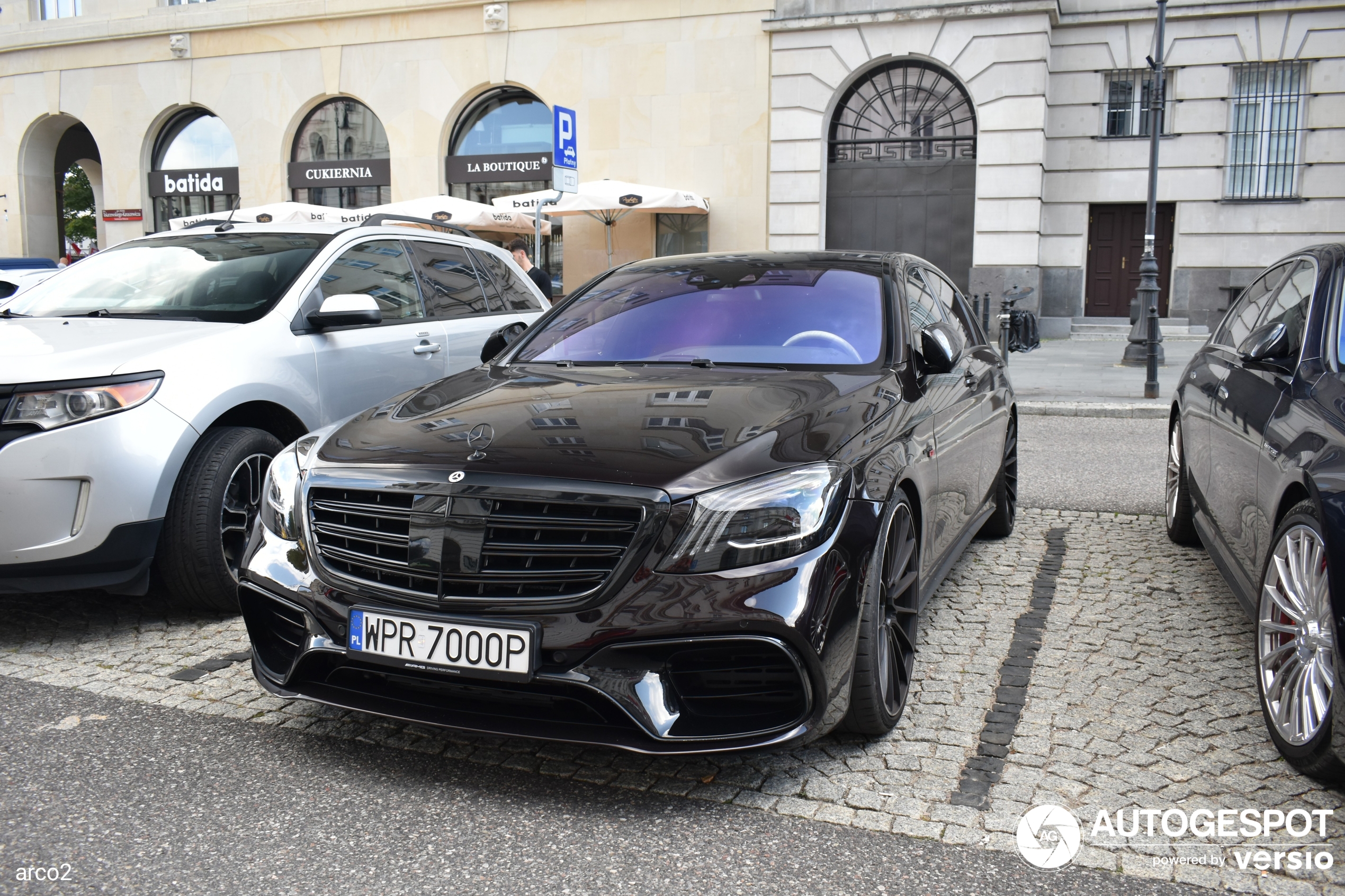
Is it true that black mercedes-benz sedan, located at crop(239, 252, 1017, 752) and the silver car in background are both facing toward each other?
no

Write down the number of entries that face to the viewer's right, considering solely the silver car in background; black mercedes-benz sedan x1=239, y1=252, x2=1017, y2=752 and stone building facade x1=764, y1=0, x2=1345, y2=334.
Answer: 0

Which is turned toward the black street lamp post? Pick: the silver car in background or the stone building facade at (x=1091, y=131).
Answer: the stone building facade

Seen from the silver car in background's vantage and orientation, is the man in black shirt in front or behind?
behind

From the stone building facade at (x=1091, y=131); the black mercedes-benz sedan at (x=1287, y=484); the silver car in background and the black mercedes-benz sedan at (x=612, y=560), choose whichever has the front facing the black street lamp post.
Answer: the stone building facade

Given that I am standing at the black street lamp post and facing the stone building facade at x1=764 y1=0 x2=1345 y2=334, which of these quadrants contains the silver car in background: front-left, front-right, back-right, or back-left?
back-left

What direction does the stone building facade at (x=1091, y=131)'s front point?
toward the camera

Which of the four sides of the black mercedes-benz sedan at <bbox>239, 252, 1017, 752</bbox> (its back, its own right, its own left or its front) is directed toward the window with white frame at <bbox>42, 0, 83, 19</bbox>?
right

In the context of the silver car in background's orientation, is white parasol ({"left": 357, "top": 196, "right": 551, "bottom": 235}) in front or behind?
behind

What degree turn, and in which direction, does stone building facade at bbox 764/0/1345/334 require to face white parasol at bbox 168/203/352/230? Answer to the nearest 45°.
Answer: approximately 45° to its right

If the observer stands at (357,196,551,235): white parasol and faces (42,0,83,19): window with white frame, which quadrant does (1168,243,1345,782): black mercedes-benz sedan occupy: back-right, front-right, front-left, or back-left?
back-left

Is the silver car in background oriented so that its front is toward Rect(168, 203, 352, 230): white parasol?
no

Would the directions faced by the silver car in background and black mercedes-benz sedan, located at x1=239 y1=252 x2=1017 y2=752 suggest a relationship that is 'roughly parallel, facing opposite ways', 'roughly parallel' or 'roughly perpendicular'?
roughly parallel

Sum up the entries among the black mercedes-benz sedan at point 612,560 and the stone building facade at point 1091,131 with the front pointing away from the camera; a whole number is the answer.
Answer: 0

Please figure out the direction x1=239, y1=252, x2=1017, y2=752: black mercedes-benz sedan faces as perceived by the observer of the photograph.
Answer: facing the viewer and to the left of the viewer

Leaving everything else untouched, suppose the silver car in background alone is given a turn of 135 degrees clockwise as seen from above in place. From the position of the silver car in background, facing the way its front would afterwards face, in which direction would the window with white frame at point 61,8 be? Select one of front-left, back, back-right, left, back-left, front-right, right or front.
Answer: front

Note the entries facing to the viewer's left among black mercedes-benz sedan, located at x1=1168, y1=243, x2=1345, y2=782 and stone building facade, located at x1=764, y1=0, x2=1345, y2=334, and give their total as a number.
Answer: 0
